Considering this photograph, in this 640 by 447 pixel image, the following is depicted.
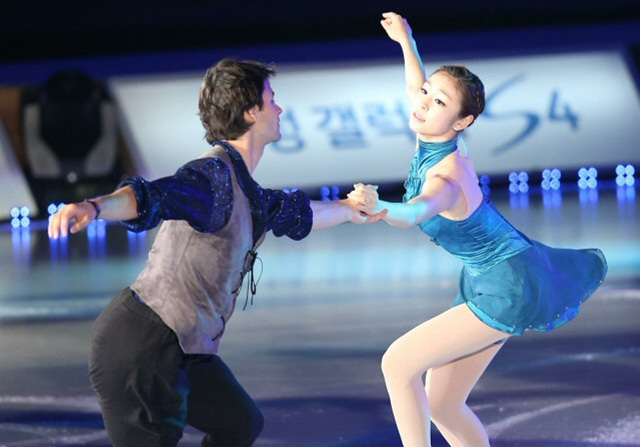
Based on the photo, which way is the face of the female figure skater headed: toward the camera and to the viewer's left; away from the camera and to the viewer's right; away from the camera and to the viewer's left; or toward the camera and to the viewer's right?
toward the camera and to the viewer's left

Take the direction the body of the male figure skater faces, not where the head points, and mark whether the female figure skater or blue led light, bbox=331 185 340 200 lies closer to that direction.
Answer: the female figure skater

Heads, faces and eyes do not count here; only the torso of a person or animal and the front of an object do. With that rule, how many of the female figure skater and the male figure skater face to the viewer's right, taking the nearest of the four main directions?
1

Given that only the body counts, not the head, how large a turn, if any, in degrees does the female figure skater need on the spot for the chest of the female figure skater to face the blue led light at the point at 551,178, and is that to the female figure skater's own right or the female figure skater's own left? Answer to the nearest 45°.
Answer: approximately 90° to the female figure skater's own right

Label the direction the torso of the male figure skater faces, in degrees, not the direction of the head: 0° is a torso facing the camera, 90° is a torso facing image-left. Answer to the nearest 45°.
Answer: approximately 270°

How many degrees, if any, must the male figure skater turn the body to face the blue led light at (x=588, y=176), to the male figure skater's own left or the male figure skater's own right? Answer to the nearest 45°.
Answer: approximately 45° to the male figure skater's own left

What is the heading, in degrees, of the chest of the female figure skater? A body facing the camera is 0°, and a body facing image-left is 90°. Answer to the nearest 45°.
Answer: approximately 90°

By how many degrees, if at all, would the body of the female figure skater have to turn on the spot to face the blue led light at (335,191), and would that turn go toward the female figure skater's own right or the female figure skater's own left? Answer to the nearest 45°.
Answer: approximately 90° to the female figure skater's own right

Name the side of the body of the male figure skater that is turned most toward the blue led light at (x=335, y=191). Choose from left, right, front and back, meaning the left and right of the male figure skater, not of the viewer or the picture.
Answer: left

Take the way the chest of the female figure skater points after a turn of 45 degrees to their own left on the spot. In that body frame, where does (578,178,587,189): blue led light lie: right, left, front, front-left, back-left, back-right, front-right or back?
back-right

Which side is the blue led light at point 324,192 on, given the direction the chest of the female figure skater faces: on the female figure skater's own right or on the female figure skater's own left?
on the female figure skater's own right

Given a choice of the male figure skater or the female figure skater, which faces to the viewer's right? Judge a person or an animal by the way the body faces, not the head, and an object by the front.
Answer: the male figure skater

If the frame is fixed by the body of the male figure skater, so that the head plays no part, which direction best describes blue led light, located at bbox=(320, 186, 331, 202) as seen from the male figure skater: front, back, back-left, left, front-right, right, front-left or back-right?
left
